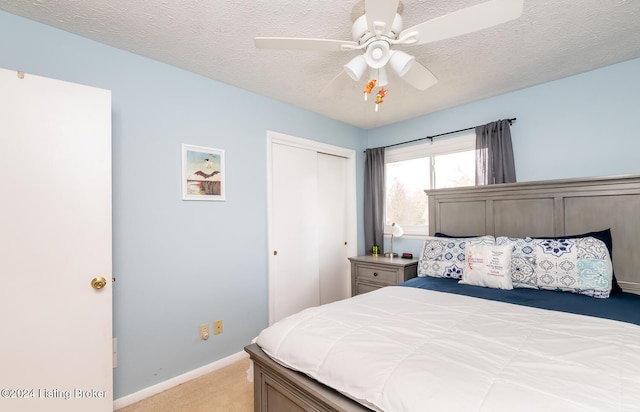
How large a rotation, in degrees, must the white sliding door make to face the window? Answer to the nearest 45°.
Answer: approximately 45° to its left

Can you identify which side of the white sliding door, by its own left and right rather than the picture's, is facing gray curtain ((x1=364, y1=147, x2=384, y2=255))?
left

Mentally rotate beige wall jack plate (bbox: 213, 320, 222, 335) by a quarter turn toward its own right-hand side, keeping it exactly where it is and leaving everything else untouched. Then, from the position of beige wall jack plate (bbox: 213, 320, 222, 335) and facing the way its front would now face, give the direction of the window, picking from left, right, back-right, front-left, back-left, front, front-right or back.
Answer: back-left

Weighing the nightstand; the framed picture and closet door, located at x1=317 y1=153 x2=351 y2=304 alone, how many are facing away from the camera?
0

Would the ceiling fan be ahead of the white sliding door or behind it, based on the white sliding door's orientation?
ahead

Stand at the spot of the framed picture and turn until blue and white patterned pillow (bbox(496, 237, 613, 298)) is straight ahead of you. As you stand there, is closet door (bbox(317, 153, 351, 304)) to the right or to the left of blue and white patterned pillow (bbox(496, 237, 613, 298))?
left

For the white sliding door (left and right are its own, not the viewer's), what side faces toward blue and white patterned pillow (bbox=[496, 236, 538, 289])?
front

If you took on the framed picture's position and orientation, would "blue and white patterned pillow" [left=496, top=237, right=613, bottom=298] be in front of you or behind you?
in front

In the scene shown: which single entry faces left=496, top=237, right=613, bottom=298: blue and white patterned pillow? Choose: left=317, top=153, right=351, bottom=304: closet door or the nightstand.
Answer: the closet door

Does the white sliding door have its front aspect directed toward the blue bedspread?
yes

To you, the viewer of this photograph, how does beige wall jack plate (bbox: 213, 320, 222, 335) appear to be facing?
facing the viewer and to the right of the viewer

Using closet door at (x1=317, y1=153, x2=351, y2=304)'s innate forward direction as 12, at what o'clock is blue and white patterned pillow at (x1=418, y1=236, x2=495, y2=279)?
The blue and white patterned pillow is roughly at 12 o'clock from the closet door.

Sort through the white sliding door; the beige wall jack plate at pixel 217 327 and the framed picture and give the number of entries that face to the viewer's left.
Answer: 0

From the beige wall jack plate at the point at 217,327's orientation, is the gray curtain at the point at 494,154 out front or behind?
out front

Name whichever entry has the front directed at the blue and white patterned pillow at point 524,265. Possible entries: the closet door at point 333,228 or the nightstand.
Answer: the closet door
